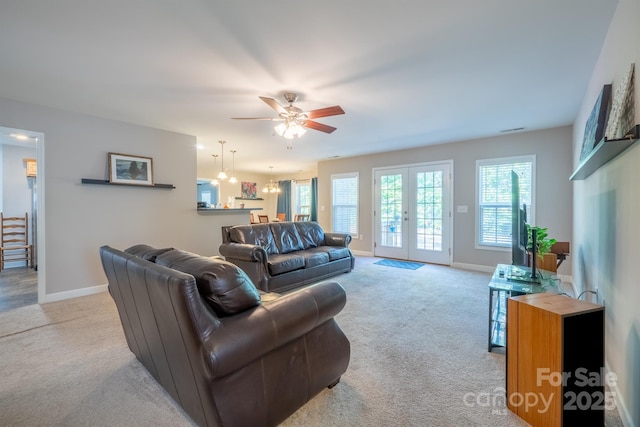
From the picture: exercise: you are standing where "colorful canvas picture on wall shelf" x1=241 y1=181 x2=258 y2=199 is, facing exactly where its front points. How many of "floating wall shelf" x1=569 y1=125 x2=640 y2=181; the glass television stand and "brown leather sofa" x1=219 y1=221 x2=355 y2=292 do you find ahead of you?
3

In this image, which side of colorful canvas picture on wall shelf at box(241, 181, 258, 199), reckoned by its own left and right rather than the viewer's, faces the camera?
front

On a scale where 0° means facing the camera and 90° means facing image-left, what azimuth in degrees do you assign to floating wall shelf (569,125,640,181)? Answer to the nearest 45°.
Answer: approximately 90°

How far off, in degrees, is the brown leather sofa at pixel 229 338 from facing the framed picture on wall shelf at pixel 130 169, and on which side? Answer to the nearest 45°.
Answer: approximately 45° to its left

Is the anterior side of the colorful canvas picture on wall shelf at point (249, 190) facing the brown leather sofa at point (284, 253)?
yes

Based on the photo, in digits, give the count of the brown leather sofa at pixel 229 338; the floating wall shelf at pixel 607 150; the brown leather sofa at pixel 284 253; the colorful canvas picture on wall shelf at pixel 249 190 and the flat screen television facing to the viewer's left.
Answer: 2

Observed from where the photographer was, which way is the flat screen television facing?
facing to the left of the viewer

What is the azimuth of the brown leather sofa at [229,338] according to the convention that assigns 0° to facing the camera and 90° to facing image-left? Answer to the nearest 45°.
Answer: approximately 225°

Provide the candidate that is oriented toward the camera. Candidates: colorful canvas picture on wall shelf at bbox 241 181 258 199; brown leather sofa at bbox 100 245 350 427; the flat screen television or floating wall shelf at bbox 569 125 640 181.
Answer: the colorful canvas picture on wall shelf

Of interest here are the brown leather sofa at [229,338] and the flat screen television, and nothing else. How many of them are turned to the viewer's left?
1

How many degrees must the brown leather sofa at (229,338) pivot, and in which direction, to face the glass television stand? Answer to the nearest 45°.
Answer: approximately 45° to its right

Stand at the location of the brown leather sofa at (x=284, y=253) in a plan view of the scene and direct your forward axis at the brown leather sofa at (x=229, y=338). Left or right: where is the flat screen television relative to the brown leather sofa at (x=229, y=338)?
left
